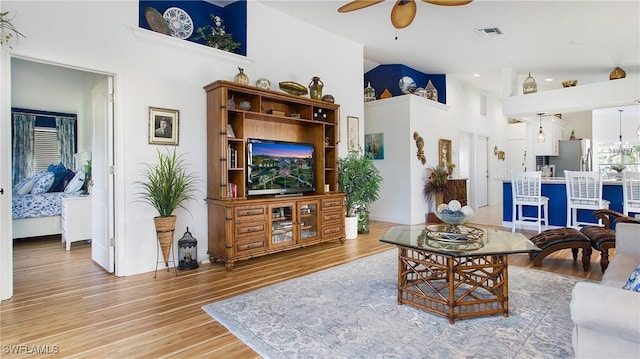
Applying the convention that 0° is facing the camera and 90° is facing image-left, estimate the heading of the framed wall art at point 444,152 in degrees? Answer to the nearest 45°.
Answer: approximately 315°

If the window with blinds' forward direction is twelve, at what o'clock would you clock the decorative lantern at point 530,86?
The decorative lantern is roughly at 10 o'clock from the window with blinds.

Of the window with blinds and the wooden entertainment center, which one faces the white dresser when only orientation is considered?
the window with blinds

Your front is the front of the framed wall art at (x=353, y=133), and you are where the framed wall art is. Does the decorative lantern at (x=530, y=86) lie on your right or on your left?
on your left

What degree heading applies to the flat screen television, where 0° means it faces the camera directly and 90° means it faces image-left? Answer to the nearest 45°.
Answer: approximately 315°

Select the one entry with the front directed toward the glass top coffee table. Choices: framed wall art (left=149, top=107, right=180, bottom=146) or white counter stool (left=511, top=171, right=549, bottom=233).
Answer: the framed wall art
